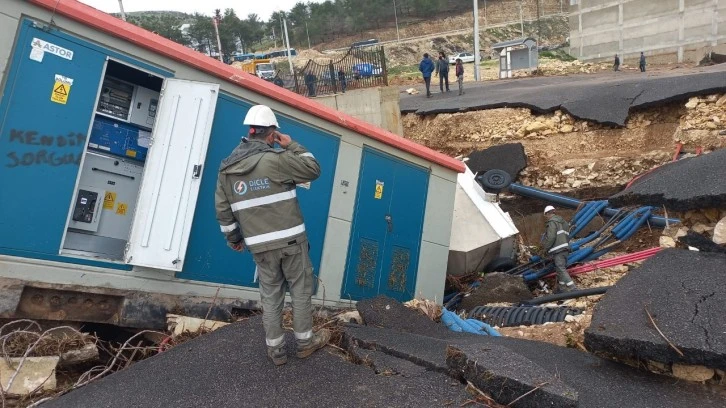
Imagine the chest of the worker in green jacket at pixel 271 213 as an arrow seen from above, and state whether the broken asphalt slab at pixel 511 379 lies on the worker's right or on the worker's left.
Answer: on the worker's right

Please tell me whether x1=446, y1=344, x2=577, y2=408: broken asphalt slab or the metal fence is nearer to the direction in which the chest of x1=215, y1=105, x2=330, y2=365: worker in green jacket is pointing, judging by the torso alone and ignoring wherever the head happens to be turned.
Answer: the metal fence

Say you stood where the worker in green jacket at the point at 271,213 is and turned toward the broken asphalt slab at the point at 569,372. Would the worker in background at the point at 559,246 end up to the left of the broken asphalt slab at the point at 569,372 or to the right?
left

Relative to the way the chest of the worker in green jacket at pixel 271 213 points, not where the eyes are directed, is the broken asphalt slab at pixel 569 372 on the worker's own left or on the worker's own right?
on the worker's own right

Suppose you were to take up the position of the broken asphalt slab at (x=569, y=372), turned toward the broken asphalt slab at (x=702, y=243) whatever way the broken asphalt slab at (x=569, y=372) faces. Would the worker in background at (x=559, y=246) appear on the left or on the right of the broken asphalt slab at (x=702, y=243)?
left

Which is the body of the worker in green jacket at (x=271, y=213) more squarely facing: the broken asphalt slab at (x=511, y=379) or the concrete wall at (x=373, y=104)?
the concrete wall

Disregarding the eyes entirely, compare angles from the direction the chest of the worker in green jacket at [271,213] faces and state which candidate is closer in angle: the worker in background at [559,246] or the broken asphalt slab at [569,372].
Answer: the worker in background

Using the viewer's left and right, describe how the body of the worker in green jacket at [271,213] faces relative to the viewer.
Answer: facing away from the viewer and to the right of the viewer
